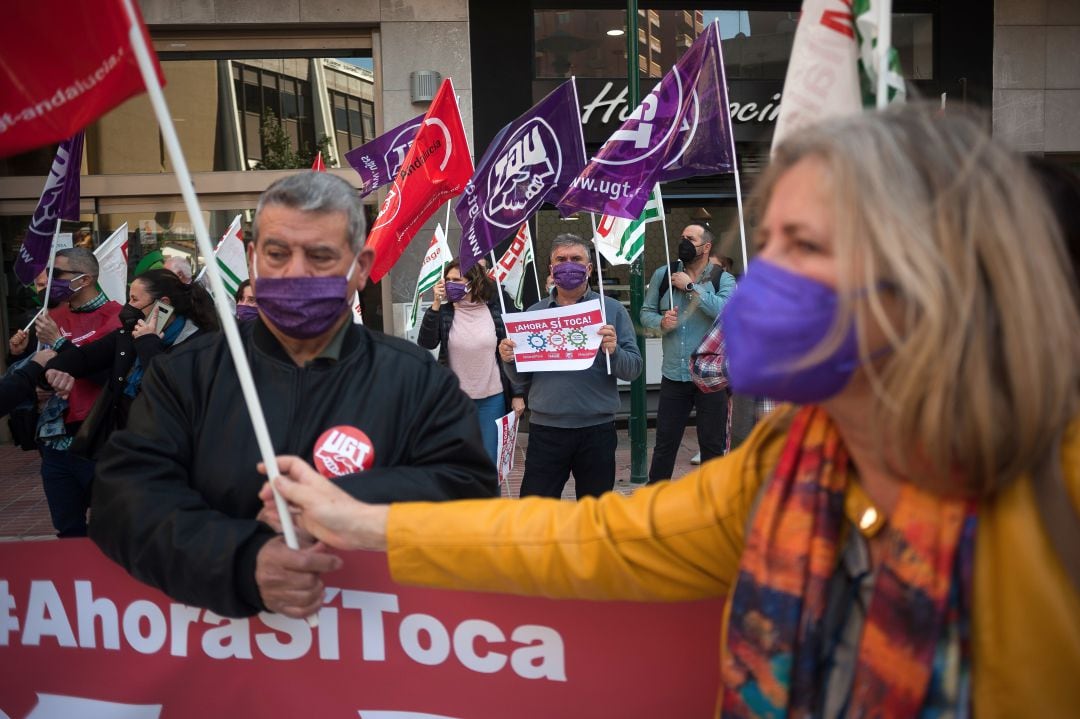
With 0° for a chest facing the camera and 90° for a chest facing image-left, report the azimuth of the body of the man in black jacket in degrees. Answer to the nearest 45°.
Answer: approximately 0°

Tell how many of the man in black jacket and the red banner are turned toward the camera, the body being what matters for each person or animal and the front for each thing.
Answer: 2

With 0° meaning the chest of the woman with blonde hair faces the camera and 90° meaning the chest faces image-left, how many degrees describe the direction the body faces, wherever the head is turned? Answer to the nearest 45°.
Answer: approximately 45°

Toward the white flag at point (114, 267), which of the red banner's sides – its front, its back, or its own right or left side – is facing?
back

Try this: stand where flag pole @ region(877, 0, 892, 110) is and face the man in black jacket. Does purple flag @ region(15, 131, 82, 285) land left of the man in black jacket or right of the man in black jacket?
right

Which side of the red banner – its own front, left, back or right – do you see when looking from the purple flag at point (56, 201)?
back

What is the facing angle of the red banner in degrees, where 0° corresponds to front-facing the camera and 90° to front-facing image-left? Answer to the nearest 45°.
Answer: approximately 0°
